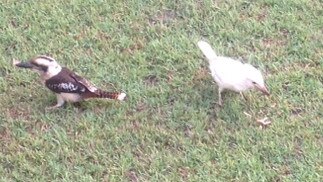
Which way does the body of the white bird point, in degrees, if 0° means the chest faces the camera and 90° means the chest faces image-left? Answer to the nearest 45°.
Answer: approximately 270°

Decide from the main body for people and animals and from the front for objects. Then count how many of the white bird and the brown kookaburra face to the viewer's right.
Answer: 1

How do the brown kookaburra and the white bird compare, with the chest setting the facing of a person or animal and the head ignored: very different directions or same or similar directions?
very different directions

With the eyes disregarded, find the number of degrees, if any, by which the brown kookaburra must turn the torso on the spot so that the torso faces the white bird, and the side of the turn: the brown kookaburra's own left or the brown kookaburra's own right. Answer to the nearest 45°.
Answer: approximately 180°

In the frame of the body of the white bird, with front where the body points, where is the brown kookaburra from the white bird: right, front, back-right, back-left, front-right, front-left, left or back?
back

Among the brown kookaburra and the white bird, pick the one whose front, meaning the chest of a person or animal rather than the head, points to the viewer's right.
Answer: the white bird

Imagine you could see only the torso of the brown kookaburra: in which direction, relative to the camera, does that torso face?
to the viewer's left
